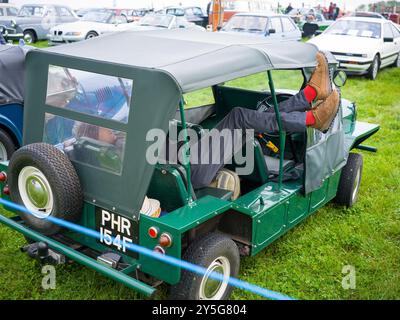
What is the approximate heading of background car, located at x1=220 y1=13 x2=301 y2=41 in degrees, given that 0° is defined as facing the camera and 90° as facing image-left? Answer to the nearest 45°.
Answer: approximately 45°

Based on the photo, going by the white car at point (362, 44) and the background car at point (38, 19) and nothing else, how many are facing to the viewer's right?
0

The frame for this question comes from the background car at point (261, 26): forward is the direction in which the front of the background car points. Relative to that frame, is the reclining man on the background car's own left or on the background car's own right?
on the background car's own left

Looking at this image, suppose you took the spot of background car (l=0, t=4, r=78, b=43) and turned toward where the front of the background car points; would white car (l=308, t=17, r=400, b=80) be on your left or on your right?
on your left

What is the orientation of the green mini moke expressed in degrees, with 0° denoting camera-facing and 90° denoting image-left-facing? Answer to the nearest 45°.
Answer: approximately 225°

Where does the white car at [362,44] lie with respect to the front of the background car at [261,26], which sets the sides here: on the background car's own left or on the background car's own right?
on the background car's own left

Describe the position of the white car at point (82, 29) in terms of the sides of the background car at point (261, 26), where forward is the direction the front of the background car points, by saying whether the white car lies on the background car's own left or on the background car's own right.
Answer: on the background car's own right

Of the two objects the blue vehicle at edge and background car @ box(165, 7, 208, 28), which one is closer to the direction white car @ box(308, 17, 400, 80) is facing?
the blue vehicle at edge

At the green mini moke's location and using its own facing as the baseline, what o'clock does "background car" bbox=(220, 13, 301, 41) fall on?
The background car is roughly at 11 o'clock from the green mini moke.

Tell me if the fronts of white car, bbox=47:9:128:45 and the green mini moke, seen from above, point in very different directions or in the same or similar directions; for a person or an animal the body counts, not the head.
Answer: very different directions

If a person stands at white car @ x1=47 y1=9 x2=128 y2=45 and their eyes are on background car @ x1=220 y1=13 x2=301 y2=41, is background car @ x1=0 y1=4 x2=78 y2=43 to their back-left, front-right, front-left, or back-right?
back-left

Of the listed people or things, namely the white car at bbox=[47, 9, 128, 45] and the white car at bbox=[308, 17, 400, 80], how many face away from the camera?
0

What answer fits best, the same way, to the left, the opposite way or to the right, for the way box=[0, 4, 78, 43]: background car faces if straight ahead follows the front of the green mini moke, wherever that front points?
the opposite way
